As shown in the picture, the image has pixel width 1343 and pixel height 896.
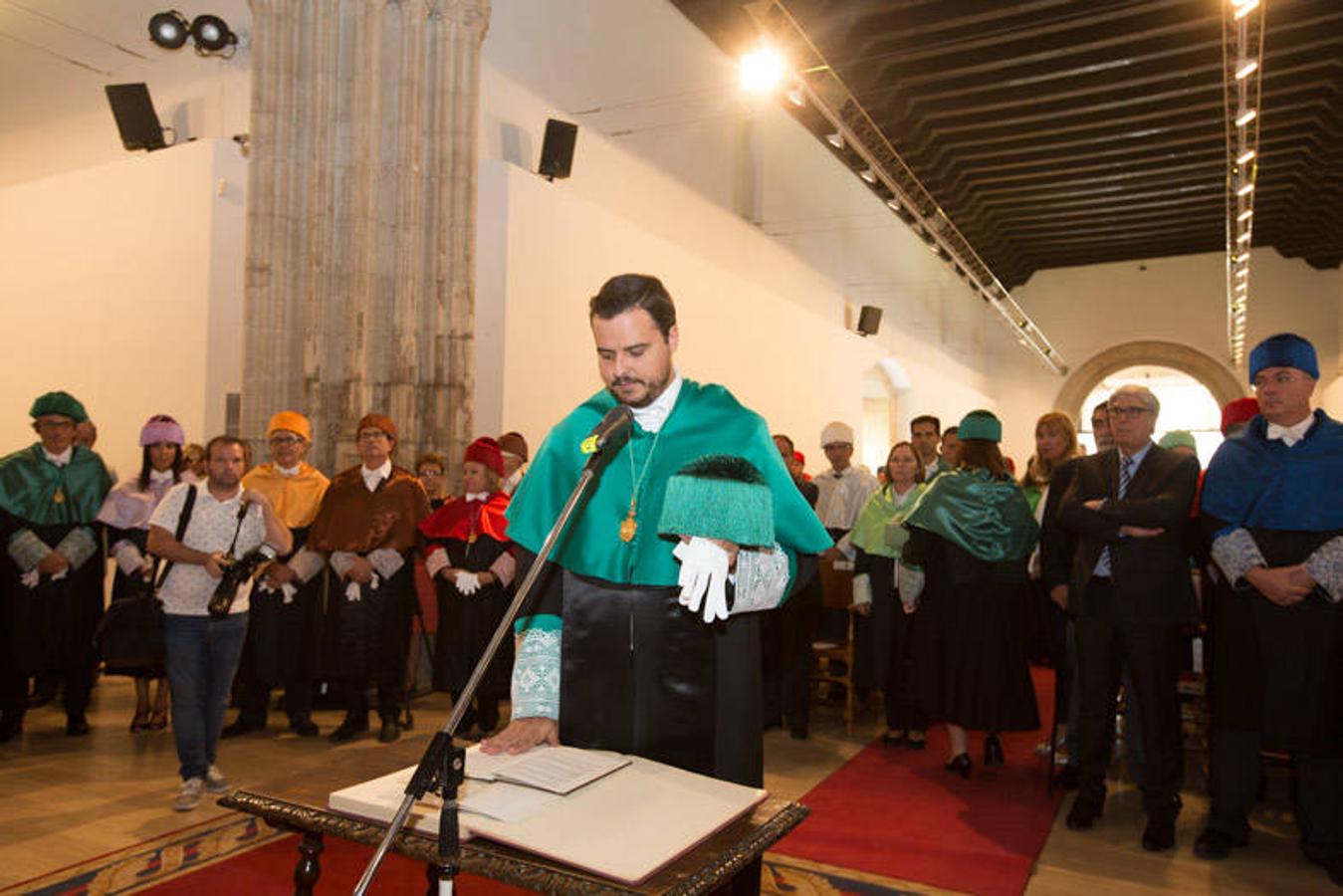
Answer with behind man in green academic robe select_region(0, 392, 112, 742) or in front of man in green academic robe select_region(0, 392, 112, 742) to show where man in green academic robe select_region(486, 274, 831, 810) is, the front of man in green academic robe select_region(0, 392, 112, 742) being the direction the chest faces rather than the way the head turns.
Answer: in front

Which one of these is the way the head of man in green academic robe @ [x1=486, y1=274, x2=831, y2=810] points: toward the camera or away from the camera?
toward the camera

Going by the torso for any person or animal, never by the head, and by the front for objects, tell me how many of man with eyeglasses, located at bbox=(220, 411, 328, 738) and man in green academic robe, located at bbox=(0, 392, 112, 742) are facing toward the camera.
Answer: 2

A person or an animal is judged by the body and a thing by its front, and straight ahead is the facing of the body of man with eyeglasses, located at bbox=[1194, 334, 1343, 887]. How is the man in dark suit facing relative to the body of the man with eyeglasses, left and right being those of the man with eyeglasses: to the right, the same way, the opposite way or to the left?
the same way

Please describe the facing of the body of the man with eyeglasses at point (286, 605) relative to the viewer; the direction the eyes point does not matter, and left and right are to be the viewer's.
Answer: facing the viewer

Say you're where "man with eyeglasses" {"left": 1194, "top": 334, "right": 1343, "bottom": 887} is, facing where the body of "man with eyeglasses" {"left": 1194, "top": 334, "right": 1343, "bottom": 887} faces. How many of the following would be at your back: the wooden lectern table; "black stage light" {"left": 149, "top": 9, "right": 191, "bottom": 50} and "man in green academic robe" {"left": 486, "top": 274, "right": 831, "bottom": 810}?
0

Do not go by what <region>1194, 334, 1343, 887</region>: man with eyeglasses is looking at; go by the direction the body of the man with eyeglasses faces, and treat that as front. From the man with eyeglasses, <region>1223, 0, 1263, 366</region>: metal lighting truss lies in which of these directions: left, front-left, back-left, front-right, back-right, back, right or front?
back-right

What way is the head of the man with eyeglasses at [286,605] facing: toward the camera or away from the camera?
toward the camera

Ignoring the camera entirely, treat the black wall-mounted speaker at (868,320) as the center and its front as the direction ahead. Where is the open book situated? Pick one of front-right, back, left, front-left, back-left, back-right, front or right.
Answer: front-right

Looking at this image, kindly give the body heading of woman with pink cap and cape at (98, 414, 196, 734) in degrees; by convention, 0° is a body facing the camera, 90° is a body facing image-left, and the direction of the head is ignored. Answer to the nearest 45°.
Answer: approximately 315°

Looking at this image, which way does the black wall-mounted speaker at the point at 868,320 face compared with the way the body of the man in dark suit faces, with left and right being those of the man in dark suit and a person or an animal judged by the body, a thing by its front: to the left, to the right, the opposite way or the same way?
to the left

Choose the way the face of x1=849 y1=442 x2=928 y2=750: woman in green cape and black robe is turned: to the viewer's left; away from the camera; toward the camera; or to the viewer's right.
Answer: toward the camera

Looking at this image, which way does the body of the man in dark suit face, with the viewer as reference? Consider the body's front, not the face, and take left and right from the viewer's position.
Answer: facing the viewer and to the left of the viewer

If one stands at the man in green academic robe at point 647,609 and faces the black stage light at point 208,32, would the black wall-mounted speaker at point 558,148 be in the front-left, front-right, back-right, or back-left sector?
front-right

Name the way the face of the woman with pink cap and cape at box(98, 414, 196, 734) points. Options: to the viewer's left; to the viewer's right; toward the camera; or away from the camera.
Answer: toward the camera
